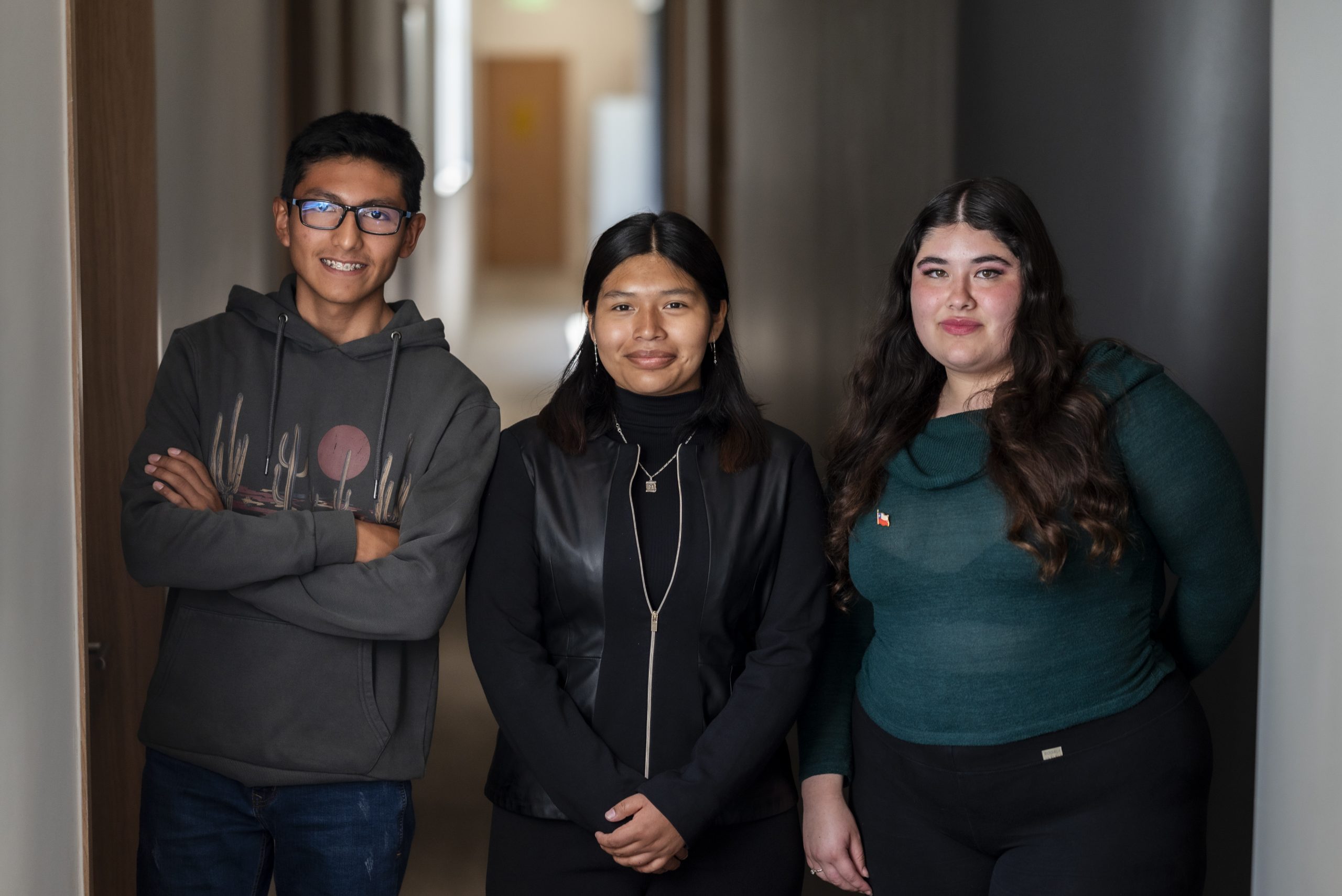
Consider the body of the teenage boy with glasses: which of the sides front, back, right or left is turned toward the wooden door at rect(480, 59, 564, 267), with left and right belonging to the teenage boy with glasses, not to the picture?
back

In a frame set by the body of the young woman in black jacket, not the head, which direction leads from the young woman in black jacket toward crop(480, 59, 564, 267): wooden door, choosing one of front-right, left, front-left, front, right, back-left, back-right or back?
back

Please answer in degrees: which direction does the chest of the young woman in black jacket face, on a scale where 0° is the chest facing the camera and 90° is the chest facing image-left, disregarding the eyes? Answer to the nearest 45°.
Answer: approximately 0°

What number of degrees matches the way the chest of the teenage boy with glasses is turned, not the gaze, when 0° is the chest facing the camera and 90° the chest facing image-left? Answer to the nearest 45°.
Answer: approximately 0°

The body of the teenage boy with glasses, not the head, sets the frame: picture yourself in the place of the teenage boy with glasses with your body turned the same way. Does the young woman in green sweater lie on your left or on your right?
on your left

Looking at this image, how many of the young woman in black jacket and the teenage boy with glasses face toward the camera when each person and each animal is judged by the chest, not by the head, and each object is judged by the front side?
2
